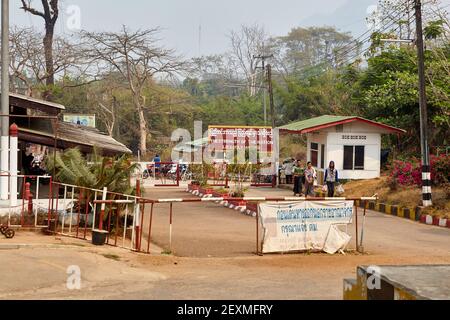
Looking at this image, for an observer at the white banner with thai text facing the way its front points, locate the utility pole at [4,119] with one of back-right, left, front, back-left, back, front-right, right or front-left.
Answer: right

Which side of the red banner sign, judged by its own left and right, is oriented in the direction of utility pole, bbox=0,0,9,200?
front

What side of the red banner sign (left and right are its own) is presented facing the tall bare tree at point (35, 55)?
right

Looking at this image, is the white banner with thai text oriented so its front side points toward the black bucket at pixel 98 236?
no

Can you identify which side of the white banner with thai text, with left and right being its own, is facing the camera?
front

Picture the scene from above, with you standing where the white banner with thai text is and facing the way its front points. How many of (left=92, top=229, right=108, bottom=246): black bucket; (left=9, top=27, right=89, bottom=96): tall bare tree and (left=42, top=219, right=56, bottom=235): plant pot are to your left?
0

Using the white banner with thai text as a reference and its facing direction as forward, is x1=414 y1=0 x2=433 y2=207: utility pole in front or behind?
behind

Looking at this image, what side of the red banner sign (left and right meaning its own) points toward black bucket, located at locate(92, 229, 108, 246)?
front

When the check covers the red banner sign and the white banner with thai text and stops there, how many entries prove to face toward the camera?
2

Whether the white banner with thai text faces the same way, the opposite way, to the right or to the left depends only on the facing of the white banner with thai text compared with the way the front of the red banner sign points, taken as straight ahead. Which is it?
the same way

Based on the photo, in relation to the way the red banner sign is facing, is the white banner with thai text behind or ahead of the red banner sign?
ahead

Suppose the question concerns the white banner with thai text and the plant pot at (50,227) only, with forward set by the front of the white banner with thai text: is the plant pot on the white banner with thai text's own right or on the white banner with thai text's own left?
on the white banner with thai text's own right

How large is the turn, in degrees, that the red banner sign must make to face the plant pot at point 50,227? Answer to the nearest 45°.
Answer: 0° — it already faces it

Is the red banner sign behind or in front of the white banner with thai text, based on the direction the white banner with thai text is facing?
behind

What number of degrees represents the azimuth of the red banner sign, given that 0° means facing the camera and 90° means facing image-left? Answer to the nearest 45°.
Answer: approximately 0°

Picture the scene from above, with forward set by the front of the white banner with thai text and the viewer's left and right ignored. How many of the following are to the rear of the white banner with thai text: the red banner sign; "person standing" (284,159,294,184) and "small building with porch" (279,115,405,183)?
3

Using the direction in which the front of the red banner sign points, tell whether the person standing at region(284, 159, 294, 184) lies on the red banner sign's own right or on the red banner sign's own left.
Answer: on the red banner sign's own left
